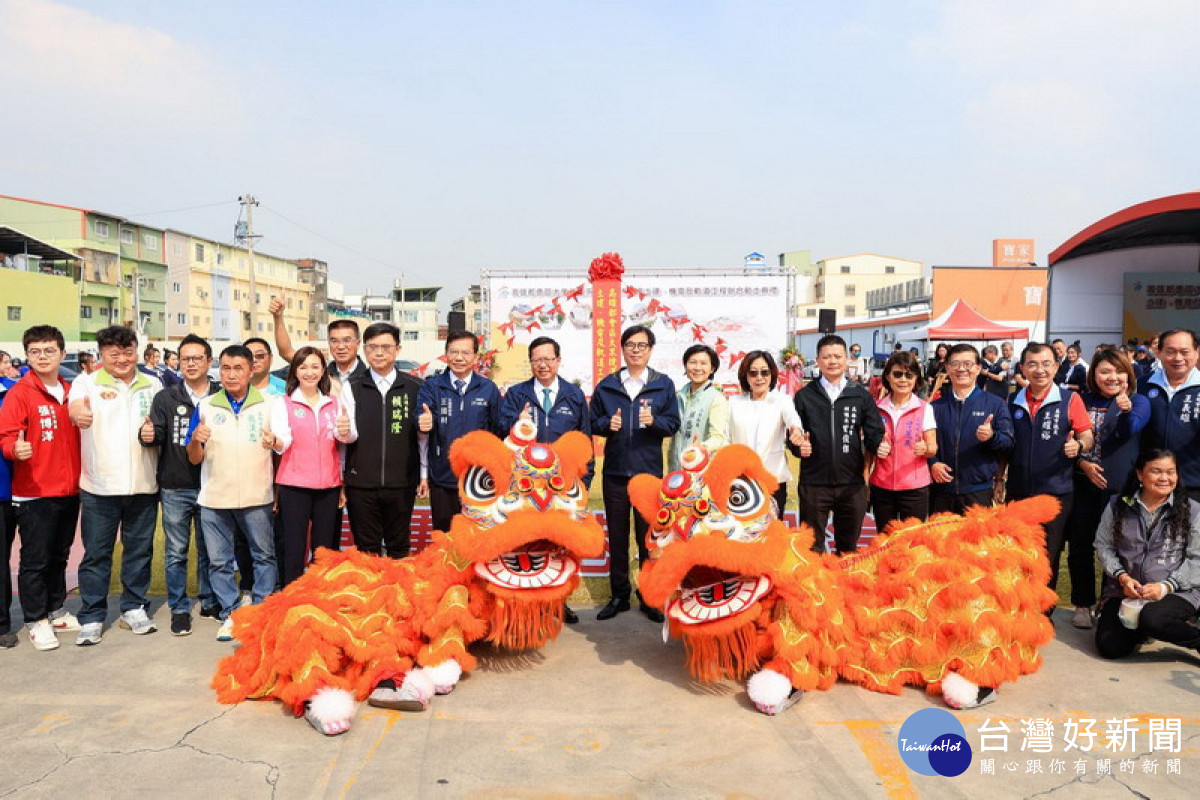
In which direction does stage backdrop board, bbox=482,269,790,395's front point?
toward the camera

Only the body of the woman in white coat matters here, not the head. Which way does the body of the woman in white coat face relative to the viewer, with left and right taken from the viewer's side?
facing the viewer

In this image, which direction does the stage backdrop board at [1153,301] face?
toward the camera

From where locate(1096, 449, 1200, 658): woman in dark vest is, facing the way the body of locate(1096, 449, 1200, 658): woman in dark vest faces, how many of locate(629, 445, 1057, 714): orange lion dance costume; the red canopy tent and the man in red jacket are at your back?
1

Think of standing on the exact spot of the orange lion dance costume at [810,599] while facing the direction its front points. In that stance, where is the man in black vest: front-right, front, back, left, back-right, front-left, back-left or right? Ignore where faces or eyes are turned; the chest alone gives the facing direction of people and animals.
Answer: front-right

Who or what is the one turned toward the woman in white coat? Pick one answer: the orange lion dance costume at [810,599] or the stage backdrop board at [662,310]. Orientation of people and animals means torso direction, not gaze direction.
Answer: the stage backdrop board

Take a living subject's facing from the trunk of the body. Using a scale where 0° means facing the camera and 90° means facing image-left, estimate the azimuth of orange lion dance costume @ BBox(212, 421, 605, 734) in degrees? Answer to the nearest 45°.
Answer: approximately 315°

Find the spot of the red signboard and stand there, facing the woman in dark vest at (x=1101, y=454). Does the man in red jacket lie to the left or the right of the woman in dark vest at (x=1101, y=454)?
right

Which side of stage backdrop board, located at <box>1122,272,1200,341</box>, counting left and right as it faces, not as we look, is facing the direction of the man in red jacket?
front

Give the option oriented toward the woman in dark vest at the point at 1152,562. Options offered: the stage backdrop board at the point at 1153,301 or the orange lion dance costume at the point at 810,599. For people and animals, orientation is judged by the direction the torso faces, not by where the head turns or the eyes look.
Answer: the stage backdrop board

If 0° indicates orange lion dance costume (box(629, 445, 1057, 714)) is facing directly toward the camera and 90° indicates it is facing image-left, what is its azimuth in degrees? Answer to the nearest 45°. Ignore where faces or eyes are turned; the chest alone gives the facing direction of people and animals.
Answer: approximately 45°

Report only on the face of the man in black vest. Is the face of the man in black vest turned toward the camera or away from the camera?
toward the camera

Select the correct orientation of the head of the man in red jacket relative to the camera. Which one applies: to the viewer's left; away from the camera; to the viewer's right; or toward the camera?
toward the camera

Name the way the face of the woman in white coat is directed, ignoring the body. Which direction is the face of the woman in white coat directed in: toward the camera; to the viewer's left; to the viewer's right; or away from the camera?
toward the camera

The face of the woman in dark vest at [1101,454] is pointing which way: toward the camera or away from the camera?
toward the camera

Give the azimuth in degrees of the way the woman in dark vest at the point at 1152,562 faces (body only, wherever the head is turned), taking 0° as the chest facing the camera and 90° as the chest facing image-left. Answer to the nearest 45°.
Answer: approximately 0°
